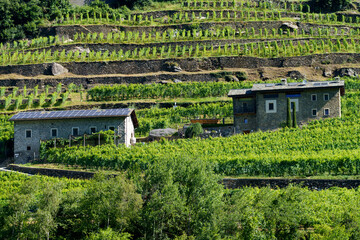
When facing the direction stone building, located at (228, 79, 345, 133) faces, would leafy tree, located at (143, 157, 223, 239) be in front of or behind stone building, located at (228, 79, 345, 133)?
in front

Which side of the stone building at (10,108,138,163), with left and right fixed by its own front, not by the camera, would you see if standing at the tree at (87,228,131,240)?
front

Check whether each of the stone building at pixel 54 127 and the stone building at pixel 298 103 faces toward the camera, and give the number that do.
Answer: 2

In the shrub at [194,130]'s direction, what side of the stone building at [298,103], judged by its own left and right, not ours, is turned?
right

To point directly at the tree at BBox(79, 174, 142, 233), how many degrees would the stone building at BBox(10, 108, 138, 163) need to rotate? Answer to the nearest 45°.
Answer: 0° — it already faces it

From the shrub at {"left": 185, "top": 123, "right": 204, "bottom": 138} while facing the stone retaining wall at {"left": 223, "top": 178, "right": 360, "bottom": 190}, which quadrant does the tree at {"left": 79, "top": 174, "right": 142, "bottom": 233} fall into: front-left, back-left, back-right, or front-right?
front-right

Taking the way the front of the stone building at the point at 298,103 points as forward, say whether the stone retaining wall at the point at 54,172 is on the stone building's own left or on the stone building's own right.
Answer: on the stone building's own right

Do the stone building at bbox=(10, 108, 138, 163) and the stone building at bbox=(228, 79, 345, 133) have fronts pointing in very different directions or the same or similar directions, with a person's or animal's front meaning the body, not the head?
same or similar directions

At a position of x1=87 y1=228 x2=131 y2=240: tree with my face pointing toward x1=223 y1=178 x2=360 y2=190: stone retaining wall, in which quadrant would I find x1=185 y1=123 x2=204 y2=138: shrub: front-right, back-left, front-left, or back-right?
front-left

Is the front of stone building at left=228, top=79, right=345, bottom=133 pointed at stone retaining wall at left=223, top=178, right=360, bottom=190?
yes

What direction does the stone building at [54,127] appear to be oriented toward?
toward the camera

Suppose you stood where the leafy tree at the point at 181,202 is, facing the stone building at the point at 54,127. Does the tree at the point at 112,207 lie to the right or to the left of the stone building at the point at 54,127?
left

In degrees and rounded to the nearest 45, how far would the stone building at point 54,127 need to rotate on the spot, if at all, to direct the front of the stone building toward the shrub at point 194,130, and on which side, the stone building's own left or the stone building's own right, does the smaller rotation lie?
approximately 90° to the stone building's own left

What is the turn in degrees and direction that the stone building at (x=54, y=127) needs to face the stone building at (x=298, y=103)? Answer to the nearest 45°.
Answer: approximately 90° to its left
